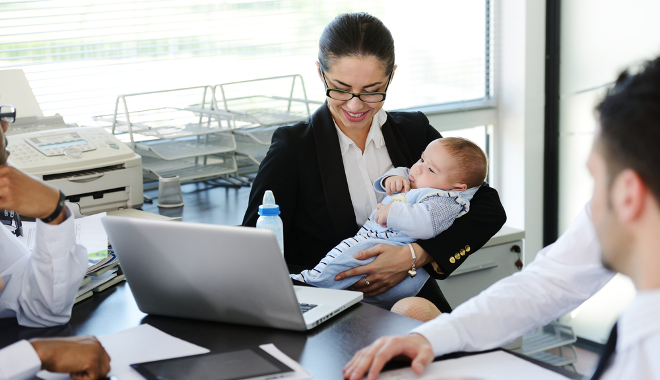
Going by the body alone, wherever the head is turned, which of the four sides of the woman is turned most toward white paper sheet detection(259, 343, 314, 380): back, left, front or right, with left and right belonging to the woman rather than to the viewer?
front

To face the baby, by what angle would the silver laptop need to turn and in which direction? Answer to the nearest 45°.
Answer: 0° — it already faces them

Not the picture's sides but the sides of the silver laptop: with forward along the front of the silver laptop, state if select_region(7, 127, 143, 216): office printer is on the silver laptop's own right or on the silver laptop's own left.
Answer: on the silver laptop's own left

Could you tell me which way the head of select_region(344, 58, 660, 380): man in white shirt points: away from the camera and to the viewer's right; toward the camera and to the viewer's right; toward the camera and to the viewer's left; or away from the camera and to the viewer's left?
away from the camera and to the viewer's left

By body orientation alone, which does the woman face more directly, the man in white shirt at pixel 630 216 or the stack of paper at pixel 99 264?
the man in white shirt

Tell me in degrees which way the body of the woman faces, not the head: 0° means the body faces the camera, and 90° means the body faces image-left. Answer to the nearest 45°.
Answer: approximately 0°

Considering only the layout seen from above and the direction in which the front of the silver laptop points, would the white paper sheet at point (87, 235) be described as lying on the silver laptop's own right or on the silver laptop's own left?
on the silver laptop's own left

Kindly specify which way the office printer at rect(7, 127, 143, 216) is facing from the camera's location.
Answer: facing the viewer and to the right of the viewer

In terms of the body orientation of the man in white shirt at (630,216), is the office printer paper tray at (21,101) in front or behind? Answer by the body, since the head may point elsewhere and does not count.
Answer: in front

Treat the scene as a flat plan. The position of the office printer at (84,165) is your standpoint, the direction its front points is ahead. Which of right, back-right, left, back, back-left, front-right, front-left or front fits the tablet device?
front-right

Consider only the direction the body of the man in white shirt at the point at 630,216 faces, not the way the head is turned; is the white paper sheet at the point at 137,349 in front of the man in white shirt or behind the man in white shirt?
in front

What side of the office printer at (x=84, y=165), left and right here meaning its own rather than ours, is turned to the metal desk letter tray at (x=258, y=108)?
left

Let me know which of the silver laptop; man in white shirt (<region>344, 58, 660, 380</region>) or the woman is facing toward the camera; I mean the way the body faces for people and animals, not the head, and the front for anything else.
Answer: the woman
